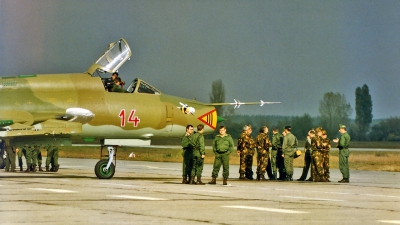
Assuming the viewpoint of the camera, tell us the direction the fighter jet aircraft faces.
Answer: facing to the right of the viewer

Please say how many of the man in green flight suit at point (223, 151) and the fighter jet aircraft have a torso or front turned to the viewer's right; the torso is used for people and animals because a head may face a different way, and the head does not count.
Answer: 1

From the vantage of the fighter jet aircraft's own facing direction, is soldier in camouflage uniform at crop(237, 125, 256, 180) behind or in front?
in front

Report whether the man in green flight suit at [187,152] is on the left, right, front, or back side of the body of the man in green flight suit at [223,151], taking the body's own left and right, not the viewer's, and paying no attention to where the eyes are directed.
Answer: right

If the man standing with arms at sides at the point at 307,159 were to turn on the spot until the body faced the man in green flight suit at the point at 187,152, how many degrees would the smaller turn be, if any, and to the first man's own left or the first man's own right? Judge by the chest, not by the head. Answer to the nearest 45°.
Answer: approximately 135° to the first man's own right

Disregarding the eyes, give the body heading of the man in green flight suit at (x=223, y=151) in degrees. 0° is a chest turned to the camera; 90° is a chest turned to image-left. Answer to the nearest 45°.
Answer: approximately 0°

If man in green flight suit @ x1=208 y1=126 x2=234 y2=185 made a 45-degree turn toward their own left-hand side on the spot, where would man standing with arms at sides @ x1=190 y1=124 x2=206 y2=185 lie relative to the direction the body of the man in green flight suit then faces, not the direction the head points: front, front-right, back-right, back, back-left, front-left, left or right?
back-right

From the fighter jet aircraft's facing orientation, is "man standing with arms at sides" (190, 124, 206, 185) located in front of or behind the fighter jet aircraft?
in front
